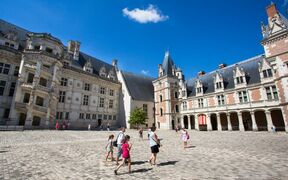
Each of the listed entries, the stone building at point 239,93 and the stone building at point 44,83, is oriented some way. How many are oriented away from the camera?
0

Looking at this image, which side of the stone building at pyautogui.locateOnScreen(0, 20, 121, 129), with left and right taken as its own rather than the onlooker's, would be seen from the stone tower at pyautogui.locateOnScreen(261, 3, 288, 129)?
front

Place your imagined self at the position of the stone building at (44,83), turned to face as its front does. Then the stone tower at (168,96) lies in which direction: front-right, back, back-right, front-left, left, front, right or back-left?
front-left

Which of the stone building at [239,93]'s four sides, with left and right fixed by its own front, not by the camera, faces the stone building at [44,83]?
front

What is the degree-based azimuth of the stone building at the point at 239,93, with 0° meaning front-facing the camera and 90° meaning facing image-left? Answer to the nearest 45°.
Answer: approximately 45°

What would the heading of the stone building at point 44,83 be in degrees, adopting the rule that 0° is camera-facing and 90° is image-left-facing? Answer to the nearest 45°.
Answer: approximately 315°

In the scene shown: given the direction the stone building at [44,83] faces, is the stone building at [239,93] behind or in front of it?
in front
